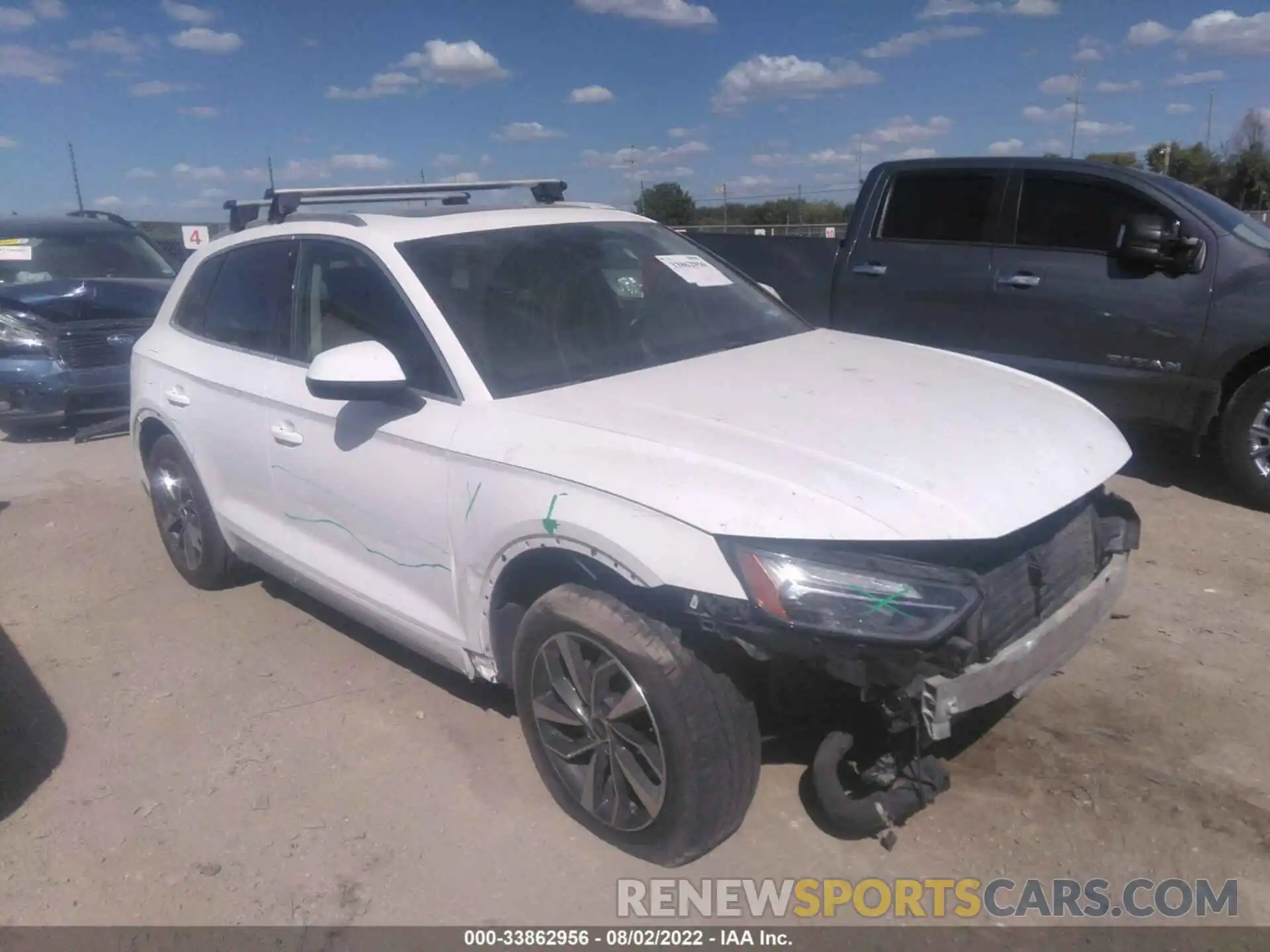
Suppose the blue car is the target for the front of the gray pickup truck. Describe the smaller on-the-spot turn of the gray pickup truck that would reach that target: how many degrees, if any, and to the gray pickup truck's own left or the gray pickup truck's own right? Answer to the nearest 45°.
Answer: approximately 135° to the gray pickup truck's own right

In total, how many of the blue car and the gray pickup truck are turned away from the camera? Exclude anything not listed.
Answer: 0

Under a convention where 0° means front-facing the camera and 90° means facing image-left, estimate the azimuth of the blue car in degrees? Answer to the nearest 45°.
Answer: approximately 315°

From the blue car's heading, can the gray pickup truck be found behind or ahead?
ahead
